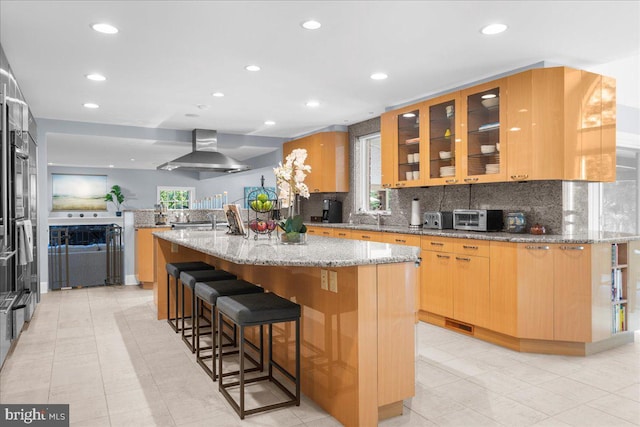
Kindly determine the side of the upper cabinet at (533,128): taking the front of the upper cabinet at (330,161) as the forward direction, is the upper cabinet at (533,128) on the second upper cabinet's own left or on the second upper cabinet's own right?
on the second upper cabinet's own left

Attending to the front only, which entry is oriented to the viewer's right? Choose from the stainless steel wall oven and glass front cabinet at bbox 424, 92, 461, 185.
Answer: the stainless steel wall oven

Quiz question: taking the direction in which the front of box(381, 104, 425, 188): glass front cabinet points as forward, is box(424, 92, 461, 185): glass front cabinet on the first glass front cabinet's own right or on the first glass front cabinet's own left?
on the first glass front cabinet's own left

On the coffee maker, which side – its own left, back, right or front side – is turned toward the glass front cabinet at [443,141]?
left

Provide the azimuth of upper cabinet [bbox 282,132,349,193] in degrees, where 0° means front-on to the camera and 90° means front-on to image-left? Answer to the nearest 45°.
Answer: approximately 45°

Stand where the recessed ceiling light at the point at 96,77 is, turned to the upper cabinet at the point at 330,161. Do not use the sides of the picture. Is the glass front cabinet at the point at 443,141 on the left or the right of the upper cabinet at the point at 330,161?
right

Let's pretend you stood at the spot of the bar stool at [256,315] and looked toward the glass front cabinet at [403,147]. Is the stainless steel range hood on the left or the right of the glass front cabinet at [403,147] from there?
left

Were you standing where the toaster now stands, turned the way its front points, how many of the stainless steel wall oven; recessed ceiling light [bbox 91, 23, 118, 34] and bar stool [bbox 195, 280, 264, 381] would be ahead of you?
3

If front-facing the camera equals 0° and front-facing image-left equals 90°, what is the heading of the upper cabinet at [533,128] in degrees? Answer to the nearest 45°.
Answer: approximately 45°

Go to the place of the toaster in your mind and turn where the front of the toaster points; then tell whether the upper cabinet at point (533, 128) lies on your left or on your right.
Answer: on your left

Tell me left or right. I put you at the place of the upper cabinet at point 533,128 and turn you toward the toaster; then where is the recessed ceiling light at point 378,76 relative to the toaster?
left

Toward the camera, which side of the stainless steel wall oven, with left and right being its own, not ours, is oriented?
right
